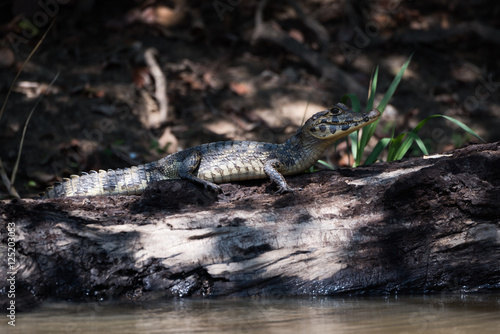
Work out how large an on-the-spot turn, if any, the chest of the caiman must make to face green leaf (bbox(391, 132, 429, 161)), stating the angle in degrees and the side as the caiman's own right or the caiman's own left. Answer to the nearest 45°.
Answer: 0° — it already faces it

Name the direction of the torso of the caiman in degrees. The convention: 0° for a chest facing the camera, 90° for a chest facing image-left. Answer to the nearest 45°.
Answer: approximately 270°

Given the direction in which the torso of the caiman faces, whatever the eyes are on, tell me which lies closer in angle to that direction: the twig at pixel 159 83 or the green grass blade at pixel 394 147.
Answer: the green grass blade
